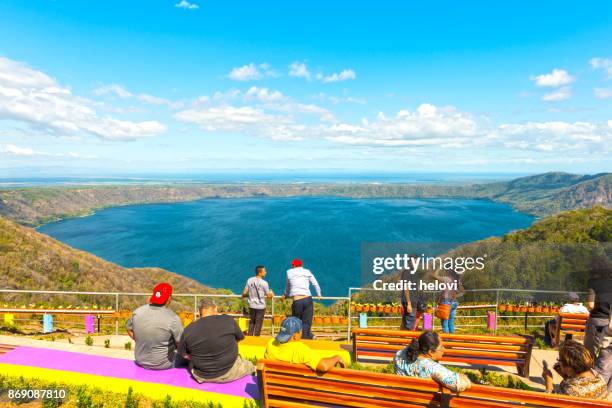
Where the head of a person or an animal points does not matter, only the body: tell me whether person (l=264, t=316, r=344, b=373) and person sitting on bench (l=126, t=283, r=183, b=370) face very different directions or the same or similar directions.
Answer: same or similar directions

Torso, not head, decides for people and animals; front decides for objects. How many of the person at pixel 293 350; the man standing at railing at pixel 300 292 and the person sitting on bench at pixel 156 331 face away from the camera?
3

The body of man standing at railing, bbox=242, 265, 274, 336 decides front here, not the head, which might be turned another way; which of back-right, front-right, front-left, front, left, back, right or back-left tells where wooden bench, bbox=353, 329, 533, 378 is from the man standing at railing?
right

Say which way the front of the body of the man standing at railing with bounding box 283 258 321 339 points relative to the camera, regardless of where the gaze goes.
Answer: away from the camera

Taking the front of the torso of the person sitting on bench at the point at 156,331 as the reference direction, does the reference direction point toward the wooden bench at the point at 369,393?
no

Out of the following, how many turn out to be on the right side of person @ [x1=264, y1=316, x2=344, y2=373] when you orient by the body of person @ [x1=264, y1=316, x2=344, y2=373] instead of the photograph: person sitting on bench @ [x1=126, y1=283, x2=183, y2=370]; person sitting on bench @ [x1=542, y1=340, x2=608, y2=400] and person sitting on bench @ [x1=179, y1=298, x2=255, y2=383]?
1

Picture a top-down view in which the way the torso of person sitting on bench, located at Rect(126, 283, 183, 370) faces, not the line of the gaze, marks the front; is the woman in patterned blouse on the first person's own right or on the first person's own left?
on the first person's own right

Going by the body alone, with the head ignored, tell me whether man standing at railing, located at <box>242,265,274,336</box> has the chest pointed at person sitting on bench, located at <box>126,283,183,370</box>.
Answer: no

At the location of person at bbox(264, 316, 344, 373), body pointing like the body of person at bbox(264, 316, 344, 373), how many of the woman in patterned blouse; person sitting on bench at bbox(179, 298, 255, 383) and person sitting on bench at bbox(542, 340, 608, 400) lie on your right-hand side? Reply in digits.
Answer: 2

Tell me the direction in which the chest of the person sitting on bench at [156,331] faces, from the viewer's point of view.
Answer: away from the camera

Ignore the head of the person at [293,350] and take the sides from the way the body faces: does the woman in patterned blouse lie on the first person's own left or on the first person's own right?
on the first person's own right

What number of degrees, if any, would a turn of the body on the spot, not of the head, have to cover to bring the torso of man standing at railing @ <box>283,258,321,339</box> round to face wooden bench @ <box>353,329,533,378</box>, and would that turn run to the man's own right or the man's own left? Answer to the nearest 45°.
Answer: approximately 135° to the man's own right

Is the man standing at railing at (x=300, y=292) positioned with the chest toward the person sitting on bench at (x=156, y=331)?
no

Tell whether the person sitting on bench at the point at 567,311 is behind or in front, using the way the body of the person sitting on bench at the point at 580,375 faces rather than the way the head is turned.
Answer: in front

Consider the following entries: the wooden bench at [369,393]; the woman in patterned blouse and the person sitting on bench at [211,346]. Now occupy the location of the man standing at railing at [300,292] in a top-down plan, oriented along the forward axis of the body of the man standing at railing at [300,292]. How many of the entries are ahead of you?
0

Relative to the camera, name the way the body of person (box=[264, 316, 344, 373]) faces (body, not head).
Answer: away from the camera

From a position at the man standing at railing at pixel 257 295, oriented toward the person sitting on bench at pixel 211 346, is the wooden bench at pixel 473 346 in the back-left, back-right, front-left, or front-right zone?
front-left

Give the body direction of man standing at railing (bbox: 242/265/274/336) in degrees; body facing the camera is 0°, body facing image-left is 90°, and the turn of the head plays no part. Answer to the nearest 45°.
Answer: approximately 225°

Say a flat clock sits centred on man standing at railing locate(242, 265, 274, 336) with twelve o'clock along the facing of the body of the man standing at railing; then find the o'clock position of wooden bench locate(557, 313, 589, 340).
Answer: The wooden bench is roughly at 2 o'clock from the man standing at railing.
